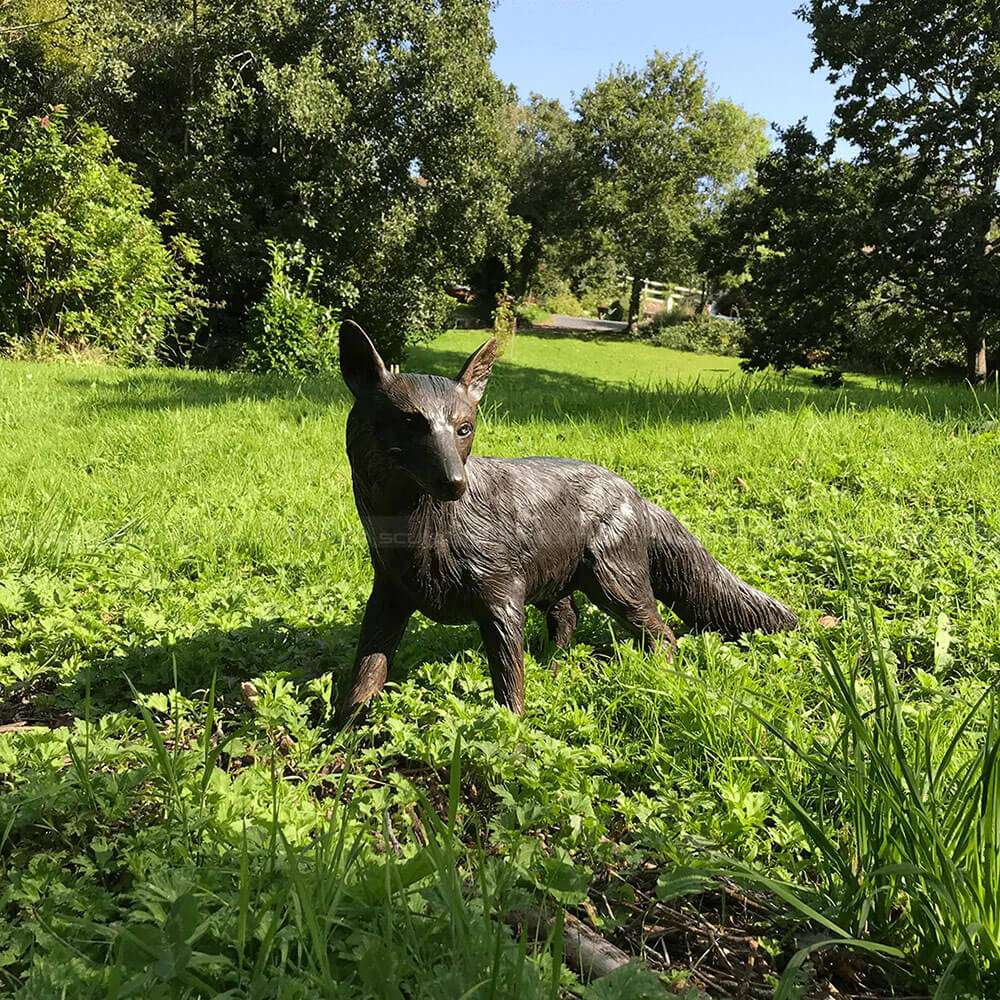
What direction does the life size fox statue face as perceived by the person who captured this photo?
facing the viewer and to the left of the viewer

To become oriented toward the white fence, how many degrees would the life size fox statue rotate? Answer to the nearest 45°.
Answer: approximately 135° to its right

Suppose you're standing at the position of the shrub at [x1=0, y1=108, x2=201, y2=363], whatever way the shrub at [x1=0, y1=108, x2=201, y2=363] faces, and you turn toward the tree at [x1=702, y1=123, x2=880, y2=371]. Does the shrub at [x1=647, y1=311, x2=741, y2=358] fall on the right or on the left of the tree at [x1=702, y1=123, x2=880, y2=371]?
left

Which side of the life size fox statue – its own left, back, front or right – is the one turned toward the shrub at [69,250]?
right

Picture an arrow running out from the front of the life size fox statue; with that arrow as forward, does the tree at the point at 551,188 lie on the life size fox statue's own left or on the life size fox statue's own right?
on the life size fox statue's own right

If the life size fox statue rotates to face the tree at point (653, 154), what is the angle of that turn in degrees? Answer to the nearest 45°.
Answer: approximately 135° to its right

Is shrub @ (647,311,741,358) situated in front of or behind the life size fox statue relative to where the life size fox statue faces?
behind

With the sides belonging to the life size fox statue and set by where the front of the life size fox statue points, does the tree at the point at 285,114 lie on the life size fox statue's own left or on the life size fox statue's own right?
on the life size fox statue's own right

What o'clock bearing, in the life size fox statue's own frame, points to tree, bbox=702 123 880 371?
The tree is roughly at 5 o'clock from the life size fox statue.

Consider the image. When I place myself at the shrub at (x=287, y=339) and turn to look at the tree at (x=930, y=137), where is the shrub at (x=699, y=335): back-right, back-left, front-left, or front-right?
front-left

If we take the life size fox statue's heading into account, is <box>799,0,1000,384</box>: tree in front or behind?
behind
